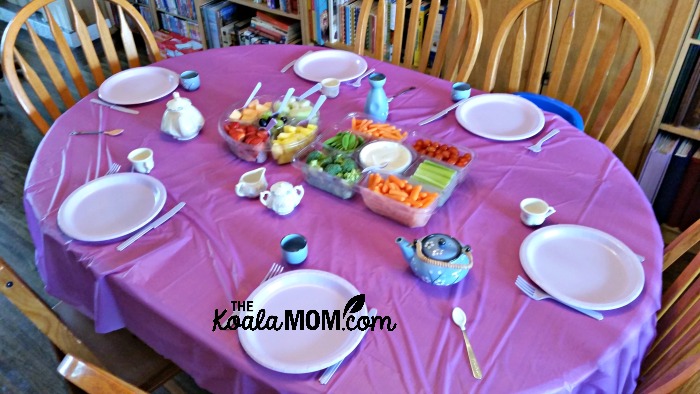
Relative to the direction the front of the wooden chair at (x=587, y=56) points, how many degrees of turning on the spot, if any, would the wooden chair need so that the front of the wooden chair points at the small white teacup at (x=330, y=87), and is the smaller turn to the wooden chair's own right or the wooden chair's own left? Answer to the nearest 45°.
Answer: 0° — it already faces it

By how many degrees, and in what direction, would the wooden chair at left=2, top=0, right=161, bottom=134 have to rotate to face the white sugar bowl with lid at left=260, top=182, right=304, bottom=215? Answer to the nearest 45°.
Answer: approximately 45° to its right

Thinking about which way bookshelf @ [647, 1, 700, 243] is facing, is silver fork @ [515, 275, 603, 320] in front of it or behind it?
in front

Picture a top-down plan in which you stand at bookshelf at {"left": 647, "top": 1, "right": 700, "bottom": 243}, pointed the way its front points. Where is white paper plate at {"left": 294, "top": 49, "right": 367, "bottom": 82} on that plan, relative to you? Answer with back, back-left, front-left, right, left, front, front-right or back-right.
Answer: front-right

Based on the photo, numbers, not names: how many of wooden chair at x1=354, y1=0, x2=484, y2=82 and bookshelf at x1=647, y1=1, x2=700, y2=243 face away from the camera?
0

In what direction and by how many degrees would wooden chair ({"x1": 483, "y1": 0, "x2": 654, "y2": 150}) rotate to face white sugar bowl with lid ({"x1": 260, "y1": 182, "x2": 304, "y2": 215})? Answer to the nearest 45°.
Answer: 0° — it already faces it

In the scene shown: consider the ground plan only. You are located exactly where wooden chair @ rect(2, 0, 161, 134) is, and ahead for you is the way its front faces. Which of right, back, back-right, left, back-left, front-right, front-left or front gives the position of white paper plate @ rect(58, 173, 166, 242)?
front-right

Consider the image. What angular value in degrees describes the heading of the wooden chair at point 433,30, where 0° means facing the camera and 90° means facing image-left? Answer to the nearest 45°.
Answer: approximately 45°

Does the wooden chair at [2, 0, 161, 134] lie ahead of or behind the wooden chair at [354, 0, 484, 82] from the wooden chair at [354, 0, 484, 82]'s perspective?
ahead

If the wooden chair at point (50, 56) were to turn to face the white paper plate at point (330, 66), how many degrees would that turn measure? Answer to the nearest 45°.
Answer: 0° — it already faces it

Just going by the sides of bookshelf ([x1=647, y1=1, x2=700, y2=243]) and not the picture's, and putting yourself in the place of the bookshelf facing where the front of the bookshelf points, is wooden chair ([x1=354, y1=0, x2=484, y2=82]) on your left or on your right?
on your right
